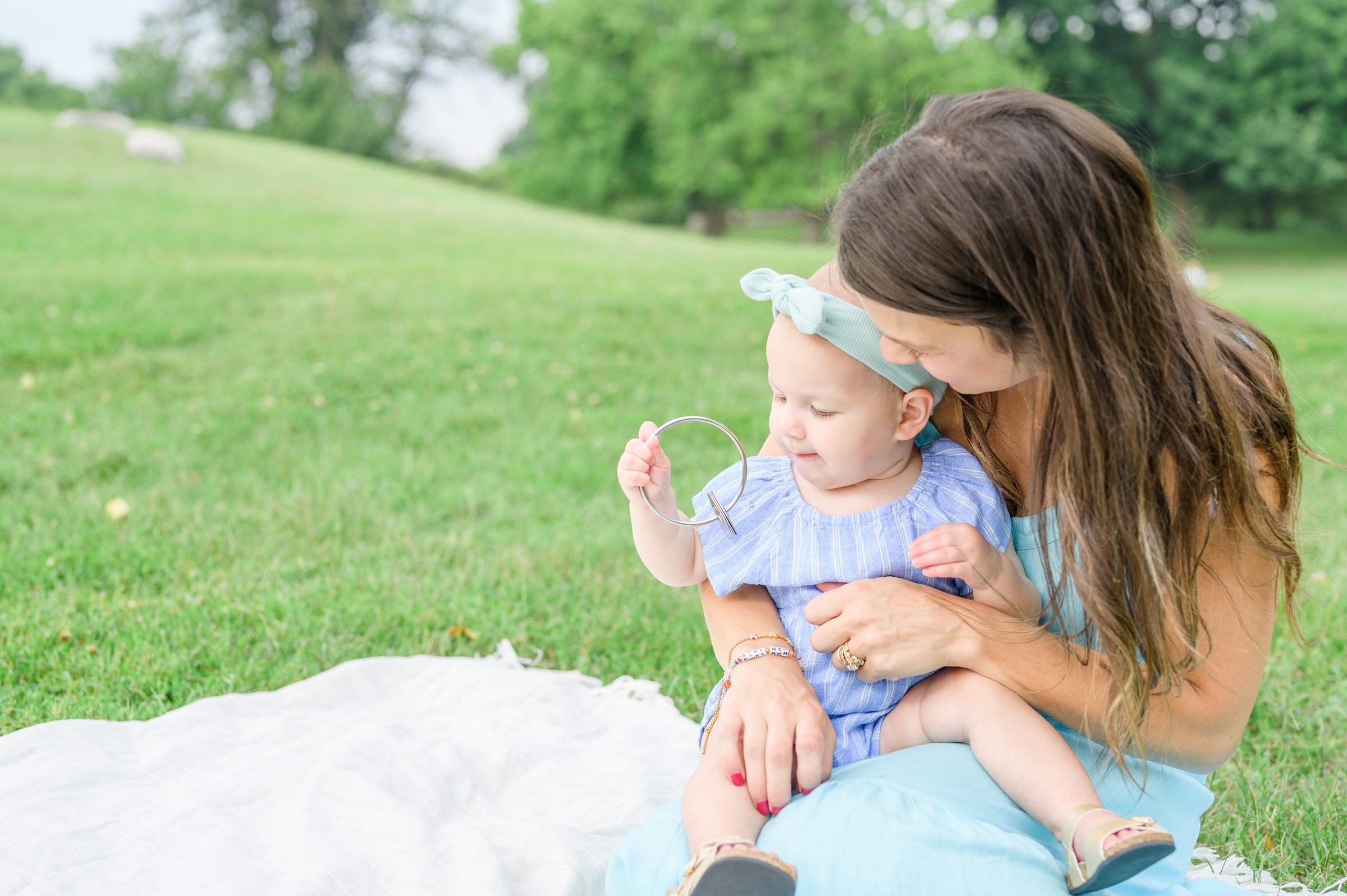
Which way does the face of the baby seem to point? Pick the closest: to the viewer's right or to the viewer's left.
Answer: to the viewer's left

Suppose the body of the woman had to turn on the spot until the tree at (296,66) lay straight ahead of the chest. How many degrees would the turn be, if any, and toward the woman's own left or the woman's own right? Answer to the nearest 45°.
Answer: approximately 90° to the woman's own right

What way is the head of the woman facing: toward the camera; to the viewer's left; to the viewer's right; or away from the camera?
to the viewer's left

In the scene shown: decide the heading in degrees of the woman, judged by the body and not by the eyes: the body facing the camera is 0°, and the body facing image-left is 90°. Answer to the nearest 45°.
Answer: approximately 45°
